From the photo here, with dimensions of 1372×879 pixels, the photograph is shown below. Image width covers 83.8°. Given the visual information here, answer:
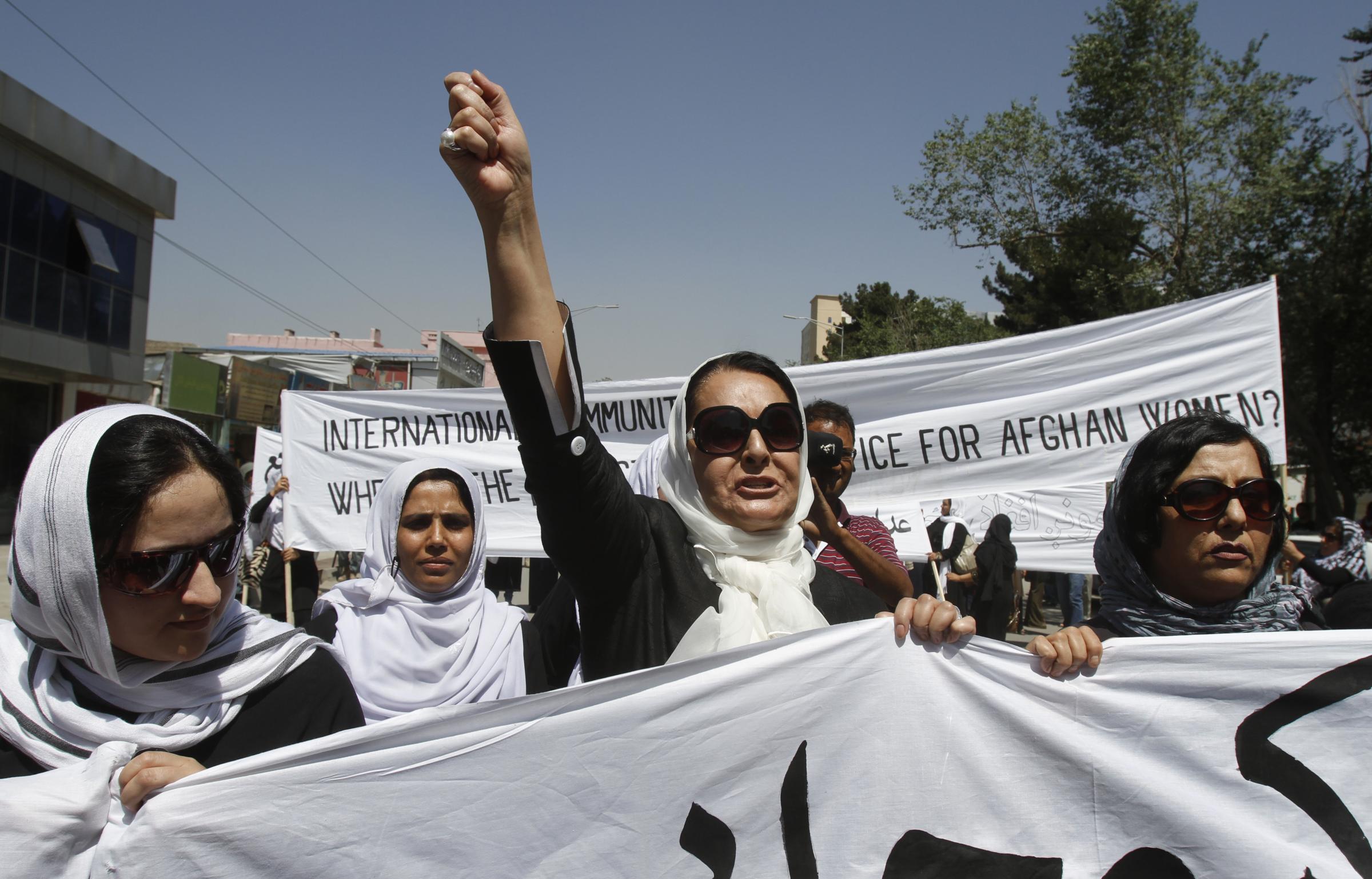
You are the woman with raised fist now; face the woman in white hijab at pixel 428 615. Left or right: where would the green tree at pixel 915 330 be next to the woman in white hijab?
right

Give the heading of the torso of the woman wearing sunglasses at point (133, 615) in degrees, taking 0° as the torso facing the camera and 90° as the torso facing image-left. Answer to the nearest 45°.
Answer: approximately 315°

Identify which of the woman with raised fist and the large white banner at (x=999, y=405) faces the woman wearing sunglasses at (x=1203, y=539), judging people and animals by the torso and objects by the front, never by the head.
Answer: the large white banner

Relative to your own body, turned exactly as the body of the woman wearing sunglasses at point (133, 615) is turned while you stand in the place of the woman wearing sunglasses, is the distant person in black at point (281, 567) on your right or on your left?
on your left

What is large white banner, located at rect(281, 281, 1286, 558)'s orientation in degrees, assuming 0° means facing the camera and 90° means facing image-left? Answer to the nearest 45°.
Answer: approximately 0°

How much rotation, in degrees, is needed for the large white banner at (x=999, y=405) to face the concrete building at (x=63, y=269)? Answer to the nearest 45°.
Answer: approximately 135° to its right
